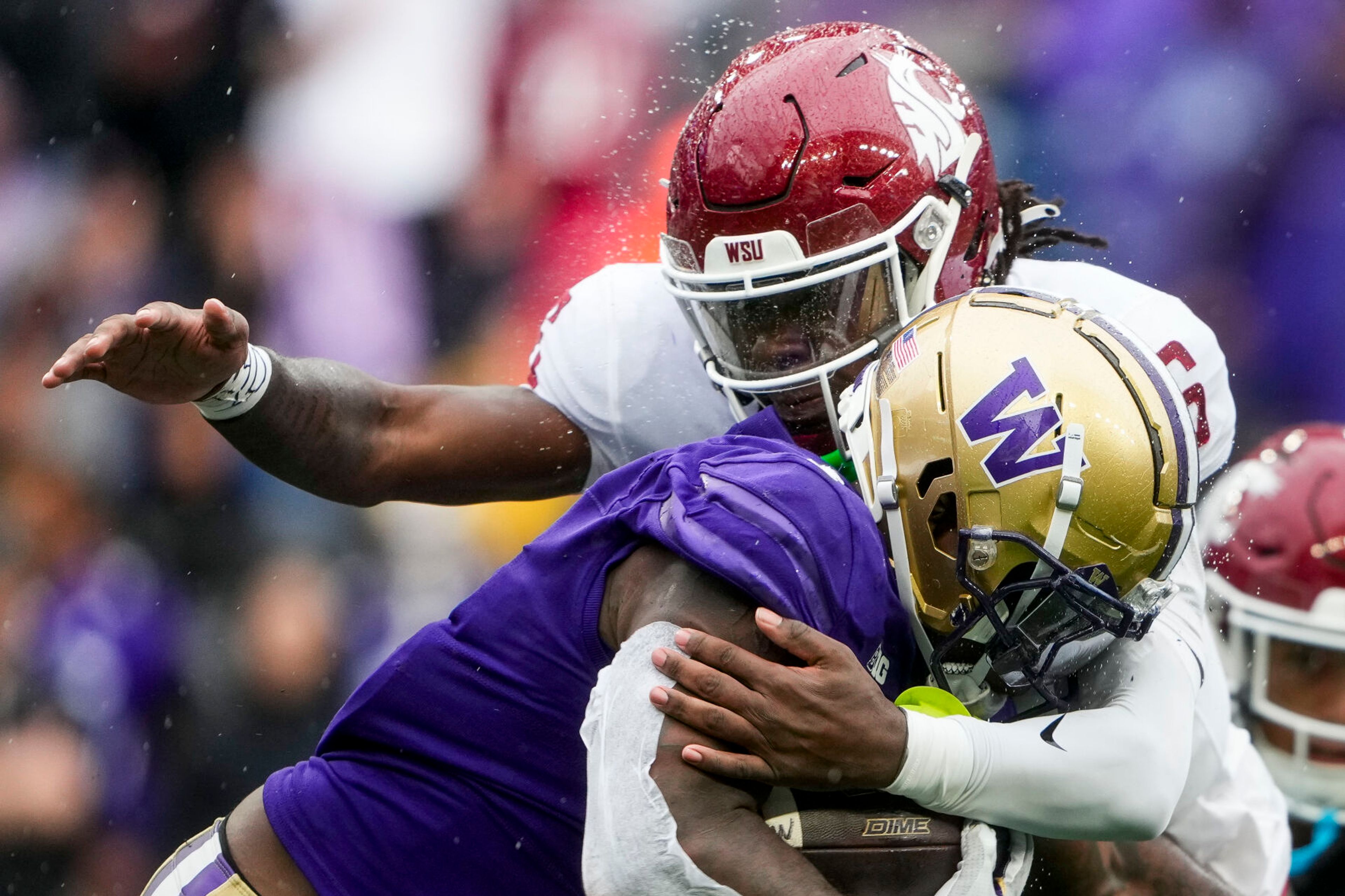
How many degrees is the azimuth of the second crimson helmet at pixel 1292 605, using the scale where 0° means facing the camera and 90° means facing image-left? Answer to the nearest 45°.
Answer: approximately 0°
